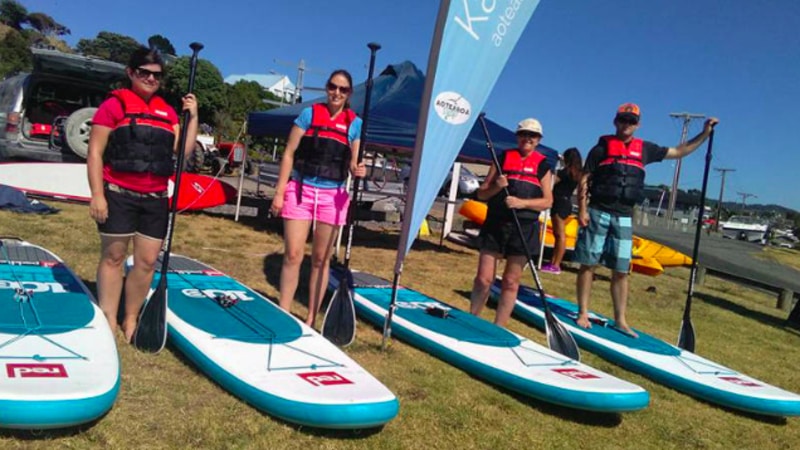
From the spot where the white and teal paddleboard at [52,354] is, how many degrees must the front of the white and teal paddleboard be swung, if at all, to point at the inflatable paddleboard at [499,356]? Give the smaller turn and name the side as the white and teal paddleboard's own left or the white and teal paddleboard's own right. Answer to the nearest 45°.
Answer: approximately 90° to the white and teal paddleboard's own left

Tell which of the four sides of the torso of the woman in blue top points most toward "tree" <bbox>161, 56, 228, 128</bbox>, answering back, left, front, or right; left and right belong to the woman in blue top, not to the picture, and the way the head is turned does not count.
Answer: back

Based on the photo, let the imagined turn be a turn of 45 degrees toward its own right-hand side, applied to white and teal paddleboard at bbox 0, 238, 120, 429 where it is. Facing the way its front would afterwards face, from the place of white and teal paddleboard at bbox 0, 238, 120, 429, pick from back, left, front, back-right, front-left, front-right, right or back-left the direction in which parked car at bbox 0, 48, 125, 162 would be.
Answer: back-right

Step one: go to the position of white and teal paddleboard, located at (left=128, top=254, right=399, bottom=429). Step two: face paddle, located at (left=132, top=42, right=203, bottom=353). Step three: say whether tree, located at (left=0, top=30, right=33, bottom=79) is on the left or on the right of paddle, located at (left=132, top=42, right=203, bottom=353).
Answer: right

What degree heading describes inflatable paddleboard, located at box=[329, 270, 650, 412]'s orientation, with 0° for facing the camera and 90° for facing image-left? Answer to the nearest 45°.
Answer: approximately 315°

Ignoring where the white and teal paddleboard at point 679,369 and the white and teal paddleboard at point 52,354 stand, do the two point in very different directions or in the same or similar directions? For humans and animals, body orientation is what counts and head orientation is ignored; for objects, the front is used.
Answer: same or similar directions

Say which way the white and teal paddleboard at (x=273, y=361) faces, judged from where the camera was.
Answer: facing the viewer and to the right of the viewer

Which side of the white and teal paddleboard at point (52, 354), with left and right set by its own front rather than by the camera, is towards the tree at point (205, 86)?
back

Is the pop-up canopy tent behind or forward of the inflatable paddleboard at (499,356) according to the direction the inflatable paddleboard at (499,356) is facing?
behind

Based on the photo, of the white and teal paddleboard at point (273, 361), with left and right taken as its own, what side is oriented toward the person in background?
left

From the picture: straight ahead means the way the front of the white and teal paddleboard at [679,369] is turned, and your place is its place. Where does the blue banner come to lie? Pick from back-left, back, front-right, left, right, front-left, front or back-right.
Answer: right
